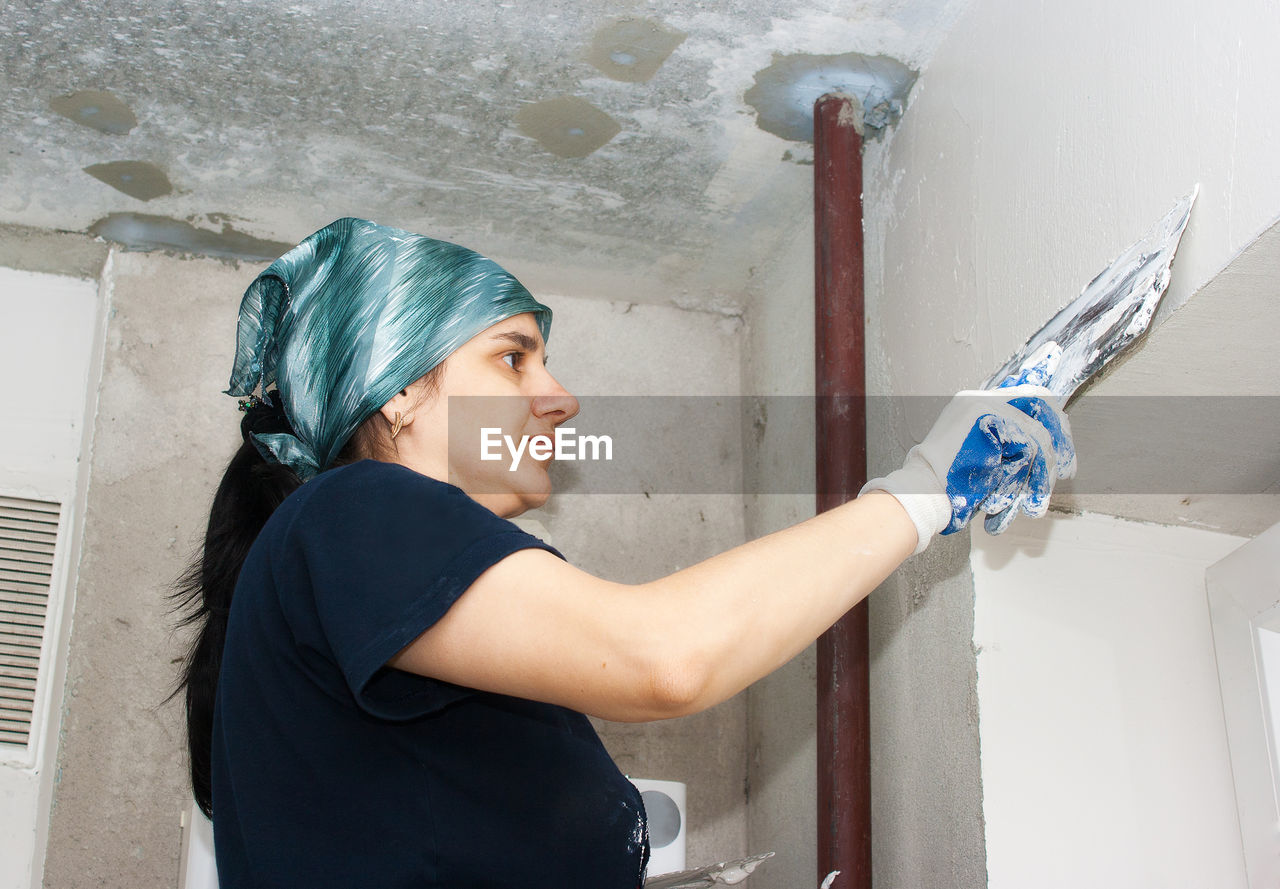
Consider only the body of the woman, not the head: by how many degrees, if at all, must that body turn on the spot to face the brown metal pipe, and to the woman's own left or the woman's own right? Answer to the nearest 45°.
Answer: approximately 45° to the woman's own left

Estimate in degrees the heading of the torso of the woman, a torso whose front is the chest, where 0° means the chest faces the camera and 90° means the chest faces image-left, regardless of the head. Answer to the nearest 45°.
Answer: approximately 270°

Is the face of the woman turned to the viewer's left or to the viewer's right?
to the viewer's right
